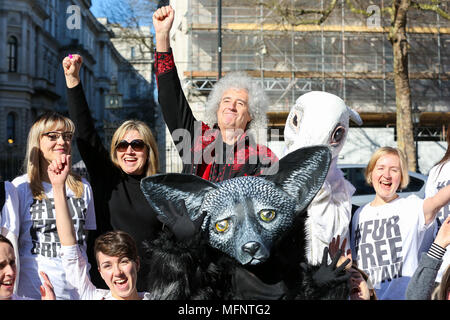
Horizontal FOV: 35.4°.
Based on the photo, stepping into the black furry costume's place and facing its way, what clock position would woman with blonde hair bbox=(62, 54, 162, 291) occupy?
The woman with blonde hair is roughly at 5 o'clock from the black furry costume.

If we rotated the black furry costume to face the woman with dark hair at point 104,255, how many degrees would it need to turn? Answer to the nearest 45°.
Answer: approximately 135° to its right

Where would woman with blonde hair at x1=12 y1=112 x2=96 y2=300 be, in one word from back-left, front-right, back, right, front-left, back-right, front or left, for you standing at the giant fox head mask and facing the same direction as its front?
back-right

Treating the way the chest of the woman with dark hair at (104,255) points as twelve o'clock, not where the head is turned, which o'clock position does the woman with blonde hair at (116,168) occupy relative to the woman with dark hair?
The woman with blonde hair is roughly at 6 o'clock from the woman with dark hair.

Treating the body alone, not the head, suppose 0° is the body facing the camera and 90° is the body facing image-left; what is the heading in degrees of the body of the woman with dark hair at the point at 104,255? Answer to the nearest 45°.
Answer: approximately 0°

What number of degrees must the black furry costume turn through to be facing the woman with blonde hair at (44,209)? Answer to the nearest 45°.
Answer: approximately 135° to its right

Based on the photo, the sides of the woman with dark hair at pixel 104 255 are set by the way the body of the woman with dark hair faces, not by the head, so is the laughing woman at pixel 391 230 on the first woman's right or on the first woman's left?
on the first woman's left

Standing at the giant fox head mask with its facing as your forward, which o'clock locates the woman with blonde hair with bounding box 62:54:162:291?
The woman with blonde hair is roughly at 5 o'clock from the giant fox head mask.
